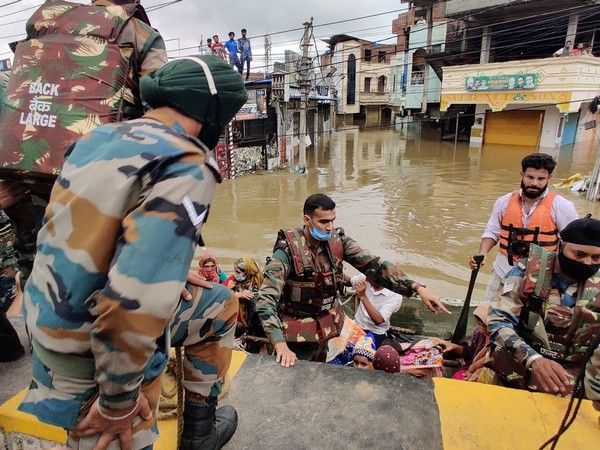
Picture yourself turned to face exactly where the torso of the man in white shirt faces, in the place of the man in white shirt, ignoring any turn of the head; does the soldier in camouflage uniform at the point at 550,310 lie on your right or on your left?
on your left

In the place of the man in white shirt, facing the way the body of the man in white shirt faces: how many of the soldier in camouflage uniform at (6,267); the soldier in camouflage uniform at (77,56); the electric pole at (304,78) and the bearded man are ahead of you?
2

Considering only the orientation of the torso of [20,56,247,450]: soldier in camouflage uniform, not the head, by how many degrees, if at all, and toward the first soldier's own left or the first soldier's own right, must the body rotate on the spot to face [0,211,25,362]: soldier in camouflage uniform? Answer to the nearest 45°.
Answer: approximately 45° to the first soldier's own left

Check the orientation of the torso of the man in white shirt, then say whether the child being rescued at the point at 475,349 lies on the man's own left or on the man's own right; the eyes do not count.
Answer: on the man's own left

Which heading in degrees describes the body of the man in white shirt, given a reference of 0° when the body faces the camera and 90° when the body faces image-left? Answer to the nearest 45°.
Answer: approximately 45°

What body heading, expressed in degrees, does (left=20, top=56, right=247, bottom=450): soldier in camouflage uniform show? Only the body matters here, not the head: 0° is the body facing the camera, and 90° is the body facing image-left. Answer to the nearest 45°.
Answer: approximately 225°
